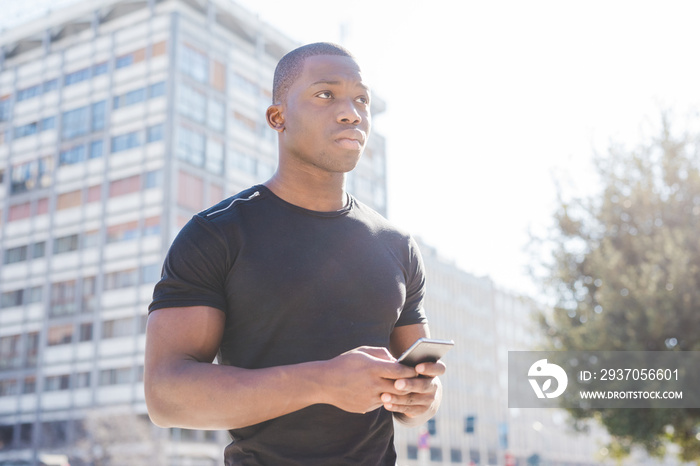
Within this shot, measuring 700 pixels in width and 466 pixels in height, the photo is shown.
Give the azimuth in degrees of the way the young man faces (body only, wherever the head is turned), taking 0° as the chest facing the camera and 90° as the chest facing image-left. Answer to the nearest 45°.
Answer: approximately 315°

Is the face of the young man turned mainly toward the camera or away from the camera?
toward the camera
